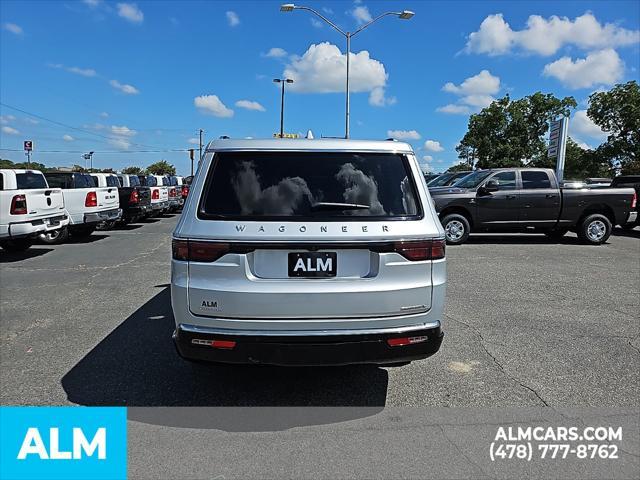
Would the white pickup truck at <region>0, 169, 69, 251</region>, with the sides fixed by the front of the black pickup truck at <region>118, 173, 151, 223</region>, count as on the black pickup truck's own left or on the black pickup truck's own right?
on the black pickup truck's own left

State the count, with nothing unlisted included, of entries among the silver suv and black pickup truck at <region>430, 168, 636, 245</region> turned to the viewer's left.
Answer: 1

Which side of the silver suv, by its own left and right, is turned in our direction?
back

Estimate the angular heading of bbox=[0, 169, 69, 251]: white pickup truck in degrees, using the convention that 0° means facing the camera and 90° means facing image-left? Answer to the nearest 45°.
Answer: approximately 135°

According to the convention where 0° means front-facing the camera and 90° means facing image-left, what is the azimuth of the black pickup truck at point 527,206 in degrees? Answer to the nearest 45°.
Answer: approximately 90°

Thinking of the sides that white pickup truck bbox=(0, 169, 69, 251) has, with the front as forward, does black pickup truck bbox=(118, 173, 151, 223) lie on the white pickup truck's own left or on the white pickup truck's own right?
on the white pickup truck's own right

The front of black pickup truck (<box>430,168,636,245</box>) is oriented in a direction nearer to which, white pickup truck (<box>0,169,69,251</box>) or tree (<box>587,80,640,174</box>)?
the white pickup truck

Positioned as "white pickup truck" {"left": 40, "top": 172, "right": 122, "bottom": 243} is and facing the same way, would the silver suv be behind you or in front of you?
behind

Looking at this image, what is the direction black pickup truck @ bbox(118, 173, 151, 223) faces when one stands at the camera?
facing away from the viewer and to the left of the viewer

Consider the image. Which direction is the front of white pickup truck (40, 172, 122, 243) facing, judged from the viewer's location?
facing away from the viewer and to the left of the viewer
